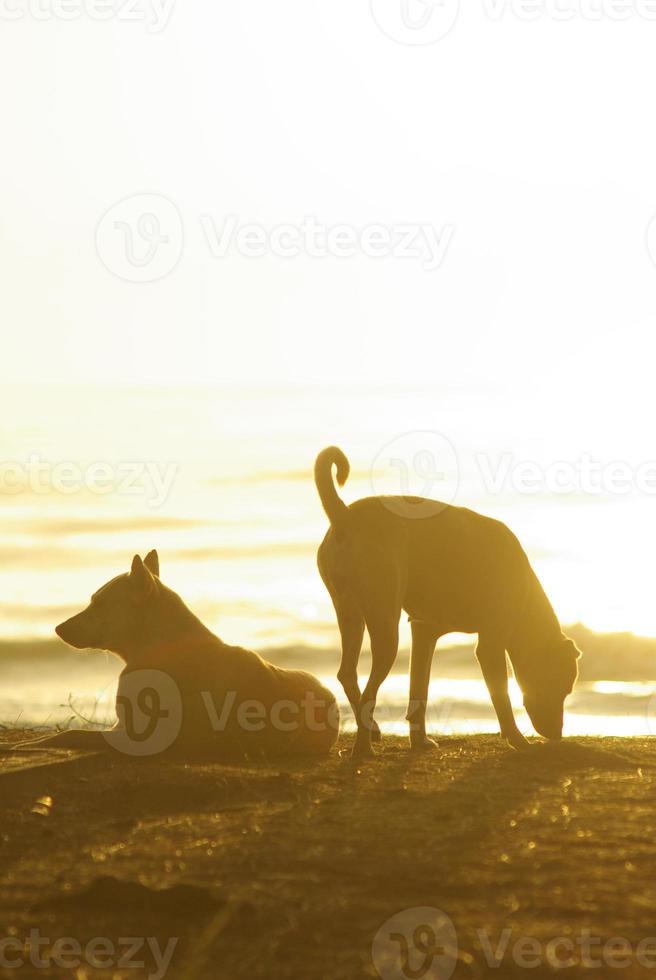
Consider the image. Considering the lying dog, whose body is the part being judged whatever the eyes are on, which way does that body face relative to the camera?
to the viewer's left

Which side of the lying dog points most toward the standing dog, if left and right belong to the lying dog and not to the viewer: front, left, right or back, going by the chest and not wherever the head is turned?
back
